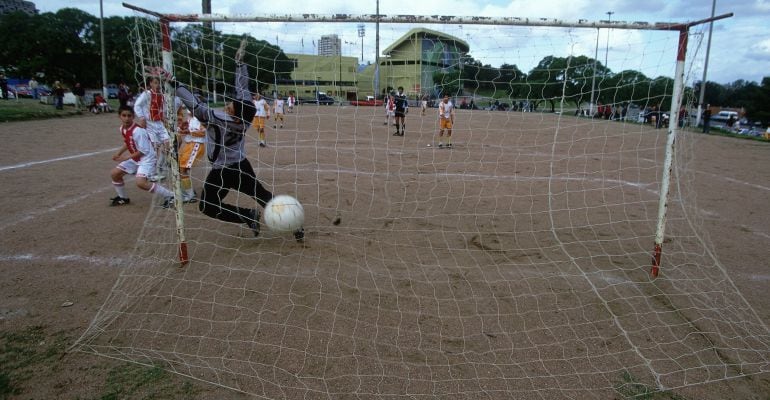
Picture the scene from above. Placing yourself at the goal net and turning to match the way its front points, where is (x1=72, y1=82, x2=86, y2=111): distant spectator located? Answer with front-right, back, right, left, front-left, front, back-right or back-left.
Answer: front-left

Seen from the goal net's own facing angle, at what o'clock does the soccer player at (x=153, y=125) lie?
The soccer player is roughly at 10 o'clock from the goal net.

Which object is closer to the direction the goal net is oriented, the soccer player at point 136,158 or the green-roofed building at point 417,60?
the green-roofed building

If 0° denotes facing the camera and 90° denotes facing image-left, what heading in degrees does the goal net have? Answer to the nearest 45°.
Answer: approximately 180°

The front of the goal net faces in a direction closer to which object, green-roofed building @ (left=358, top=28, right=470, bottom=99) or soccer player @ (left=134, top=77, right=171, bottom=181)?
the green-roofed building

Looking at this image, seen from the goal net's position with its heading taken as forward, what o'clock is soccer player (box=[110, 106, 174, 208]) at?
The soccer player is roughly at 10 o'clock from the goal net.

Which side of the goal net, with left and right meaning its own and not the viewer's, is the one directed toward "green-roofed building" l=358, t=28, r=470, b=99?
front

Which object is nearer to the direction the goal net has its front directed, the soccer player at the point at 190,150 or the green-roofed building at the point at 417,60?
the green-roofed building

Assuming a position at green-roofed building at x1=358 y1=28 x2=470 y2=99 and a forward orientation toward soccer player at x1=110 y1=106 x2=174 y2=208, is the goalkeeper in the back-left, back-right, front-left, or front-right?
front-left
